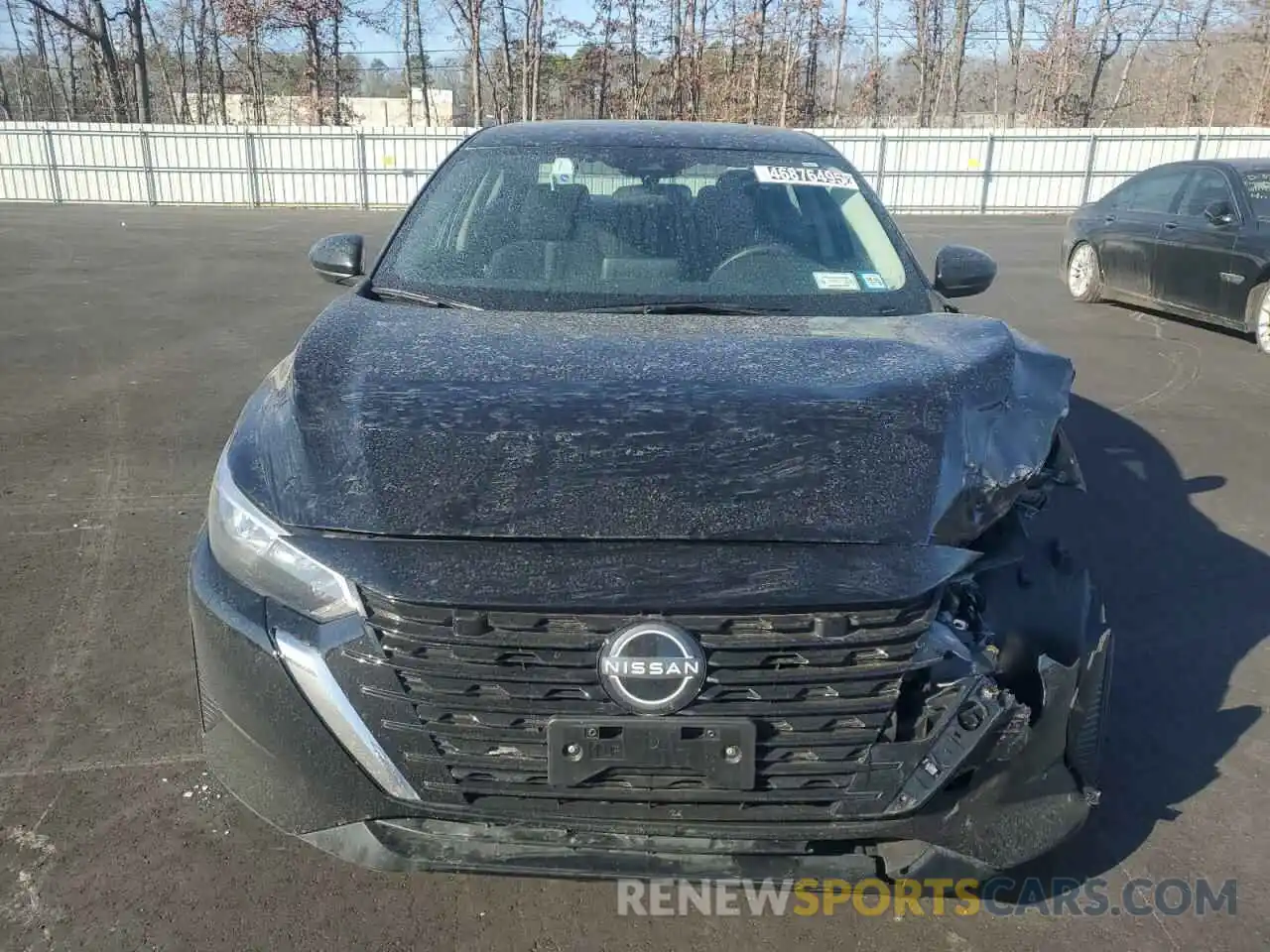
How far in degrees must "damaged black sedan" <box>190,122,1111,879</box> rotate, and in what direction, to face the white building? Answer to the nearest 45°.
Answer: approximately 180°

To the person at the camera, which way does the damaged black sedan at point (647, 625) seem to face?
facing the viewer

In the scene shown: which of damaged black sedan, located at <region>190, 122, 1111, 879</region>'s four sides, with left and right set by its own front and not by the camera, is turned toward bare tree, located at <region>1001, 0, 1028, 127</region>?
back

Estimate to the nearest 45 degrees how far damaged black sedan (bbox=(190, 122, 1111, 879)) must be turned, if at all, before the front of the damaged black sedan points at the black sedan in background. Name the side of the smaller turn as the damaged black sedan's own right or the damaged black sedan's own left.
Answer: approximately 135° to the damaged black sedan's own left

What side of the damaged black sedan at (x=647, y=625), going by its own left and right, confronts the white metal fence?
back

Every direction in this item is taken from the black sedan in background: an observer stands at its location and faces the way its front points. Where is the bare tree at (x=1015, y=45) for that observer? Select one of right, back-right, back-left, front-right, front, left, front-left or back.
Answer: back-left

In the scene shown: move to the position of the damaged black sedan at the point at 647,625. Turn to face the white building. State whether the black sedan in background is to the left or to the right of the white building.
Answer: right

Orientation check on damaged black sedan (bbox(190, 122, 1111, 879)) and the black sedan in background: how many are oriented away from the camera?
0

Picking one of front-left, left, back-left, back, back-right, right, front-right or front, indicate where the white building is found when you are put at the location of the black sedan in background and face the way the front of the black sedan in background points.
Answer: back

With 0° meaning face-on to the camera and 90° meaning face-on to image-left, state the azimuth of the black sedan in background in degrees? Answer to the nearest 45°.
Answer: approximately 315°
